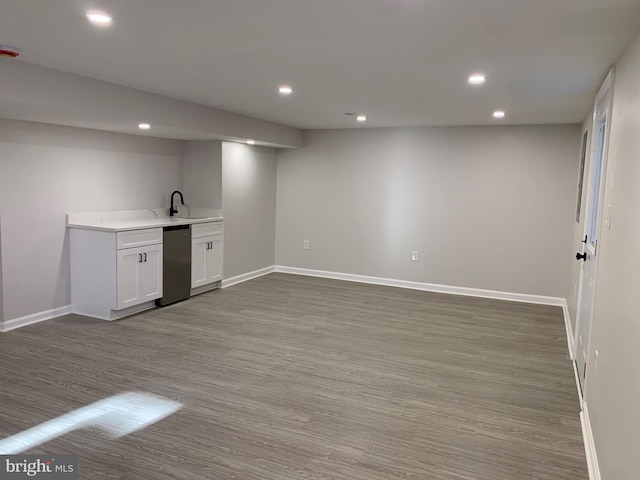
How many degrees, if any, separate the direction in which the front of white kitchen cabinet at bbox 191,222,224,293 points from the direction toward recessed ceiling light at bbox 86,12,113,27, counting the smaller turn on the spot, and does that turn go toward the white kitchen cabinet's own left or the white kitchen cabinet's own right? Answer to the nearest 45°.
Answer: approximately 45° to the white kitchen cabinet's own right

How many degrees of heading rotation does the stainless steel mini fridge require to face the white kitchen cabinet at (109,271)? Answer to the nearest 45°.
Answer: approximately 90° to its right

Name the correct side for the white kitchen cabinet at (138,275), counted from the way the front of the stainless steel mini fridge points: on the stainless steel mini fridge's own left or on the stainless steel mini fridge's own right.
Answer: on the stainless steel mini fridge's own right

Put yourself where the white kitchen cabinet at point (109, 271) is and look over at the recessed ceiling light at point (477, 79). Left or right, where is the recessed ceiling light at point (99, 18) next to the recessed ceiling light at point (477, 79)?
right

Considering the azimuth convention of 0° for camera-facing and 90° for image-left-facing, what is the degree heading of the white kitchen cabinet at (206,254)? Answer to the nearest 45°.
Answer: approximately 315°

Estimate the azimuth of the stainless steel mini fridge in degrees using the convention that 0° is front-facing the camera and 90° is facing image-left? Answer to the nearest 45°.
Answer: approximately 315°

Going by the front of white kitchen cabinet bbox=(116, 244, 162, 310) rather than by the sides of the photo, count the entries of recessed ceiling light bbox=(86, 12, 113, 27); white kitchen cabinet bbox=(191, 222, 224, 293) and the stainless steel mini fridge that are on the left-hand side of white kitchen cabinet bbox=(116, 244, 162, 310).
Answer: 2

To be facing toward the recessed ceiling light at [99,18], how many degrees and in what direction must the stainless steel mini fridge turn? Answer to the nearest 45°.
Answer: approximately 45° to its right
